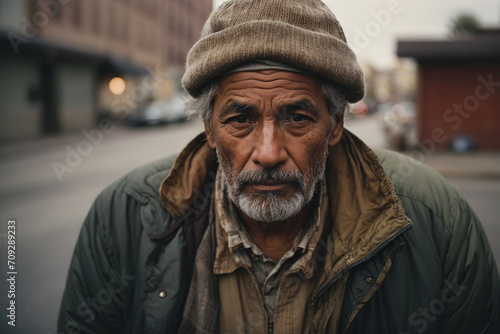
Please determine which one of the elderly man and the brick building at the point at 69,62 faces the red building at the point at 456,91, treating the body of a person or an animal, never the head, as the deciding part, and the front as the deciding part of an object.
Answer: the brick building

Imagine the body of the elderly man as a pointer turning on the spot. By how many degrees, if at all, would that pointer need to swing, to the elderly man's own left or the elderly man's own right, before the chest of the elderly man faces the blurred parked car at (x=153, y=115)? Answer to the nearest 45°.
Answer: approximately 180°

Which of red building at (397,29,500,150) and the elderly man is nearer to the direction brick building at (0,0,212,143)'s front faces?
the red building

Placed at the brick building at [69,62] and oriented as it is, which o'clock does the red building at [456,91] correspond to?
The red building is roughly at 12 o'clock from the brick building.

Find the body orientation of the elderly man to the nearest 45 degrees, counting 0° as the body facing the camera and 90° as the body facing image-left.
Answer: approximately 0°

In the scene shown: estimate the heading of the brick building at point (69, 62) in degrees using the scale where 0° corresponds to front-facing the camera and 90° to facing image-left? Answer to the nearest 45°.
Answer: approximately 315°

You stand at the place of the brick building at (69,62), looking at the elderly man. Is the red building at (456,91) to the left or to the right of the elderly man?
left

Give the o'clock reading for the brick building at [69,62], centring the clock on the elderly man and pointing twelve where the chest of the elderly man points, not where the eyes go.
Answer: The brick building is roughly at 5 o'clock from the elderly man.

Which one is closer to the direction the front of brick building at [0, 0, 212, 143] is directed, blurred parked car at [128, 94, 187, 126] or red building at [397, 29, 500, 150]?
the red building

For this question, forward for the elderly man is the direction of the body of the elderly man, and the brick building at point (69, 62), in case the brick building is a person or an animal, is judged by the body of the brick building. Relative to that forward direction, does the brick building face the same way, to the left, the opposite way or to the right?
to the left

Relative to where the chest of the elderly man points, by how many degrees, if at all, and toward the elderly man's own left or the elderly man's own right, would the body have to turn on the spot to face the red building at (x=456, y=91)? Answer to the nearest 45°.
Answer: approximately 135° to the elderly man's own left

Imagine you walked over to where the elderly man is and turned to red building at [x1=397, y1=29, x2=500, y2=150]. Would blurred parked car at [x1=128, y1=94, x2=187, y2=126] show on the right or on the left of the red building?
left

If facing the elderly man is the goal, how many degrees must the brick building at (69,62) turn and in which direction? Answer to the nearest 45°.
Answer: approximately 45° to its right
